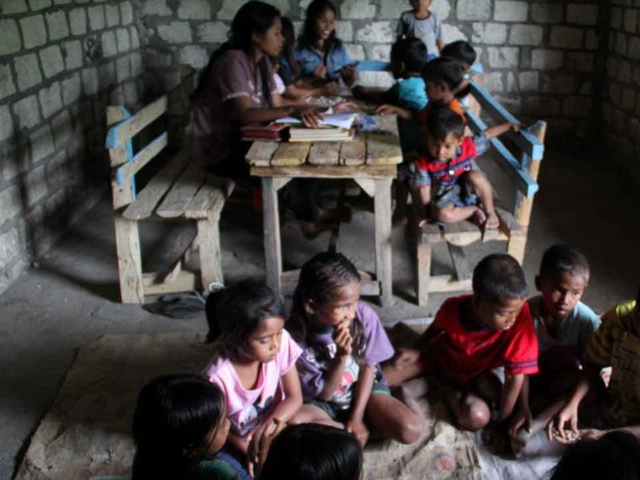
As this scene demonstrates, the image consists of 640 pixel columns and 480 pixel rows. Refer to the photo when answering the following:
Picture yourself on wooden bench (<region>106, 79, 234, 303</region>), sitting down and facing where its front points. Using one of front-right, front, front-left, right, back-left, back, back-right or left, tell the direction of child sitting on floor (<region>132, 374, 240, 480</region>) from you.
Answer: right

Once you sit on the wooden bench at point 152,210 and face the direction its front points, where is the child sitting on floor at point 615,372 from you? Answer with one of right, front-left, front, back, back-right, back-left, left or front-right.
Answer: front-right

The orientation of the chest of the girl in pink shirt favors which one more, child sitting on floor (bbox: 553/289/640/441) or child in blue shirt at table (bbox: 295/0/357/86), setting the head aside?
the child sitting on floor

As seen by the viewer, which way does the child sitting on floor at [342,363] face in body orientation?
toward the camera

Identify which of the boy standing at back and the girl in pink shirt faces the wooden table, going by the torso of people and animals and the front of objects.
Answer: the boy standing at back

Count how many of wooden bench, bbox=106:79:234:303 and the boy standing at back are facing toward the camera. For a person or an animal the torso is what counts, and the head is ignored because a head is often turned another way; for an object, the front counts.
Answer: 1

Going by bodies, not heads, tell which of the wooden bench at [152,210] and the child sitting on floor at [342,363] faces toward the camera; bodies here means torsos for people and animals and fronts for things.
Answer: the child sitting on floor

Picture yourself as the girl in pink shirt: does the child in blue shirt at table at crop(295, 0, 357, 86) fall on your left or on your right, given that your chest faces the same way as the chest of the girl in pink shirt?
on your left

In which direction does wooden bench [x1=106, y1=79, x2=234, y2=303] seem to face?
to the viewer's right

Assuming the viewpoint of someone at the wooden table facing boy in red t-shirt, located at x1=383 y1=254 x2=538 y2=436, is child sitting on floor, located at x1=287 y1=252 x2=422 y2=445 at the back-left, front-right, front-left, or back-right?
front-right

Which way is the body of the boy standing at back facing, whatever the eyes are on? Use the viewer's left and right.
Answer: facing the viewer

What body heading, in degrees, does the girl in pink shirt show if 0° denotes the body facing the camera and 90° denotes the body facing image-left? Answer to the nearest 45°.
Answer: approximately 315°
